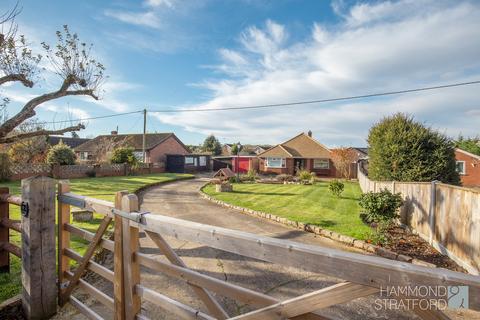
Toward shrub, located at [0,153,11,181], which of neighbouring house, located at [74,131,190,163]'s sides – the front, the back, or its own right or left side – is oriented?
front

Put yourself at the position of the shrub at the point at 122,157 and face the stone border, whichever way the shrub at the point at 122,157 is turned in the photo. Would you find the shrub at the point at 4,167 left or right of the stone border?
right

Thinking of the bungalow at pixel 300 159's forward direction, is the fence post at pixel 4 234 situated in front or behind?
in front

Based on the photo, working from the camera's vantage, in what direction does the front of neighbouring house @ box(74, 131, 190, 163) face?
facing the viewer and to the left of the viewer

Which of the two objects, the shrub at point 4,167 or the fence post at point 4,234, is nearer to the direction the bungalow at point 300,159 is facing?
the fence post

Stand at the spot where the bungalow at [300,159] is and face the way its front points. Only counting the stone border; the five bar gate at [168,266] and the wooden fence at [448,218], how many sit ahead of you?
3

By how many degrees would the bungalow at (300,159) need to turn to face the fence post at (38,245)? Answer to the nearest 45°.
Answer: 0° — it already faces it

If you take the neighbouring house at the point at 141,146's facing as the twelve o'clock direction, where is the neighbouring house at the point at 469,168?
the neighbouring house at the point at 469,168 is roughly at 9 o'clock from the neighbouring house at the point at 141,146.

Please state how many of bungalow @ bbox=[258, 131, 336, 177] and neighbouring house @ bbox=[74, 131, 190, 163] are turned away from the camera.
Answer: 0

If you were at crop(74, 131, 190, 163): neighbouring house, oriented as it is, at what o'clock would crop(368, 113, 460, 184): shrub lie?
The shrub is roughly at 10 o'clock from the neighbouring house.

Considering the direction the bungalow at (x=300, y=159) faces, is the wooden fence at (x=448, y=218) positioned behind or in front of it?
in front

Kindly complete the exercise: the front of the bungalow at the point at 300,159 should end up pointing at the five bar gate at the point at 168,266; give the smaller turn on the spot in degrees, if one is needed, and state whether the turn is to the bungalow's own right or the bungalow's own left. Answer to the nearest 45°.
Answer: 0° — it already faces it

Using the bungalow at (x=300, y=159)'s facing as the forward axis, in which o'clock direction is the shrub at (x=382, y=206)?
The shrub is roughly at 12 o'clock from the bungalow.

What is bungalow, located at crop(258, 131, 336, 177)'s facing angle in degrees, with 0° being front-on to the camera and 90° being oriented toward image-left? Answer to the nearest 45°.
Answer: approximately 0°

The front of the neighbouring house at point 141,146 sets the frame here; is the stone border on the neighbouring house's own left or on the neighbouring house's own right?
on the neighbouring house's own left
